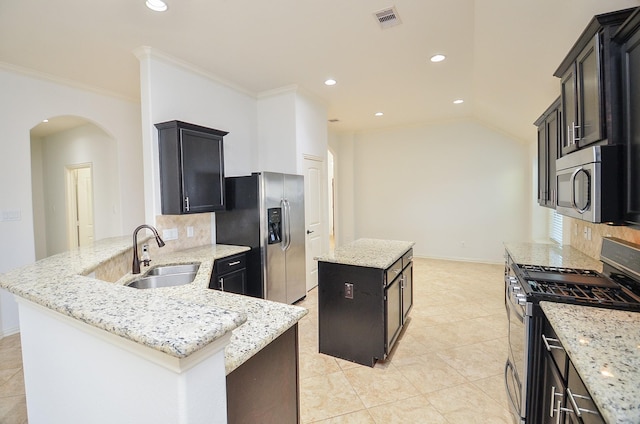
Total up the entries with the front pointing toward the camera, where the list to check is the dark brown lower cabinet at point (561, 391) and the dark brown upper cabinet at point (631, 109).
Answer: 0

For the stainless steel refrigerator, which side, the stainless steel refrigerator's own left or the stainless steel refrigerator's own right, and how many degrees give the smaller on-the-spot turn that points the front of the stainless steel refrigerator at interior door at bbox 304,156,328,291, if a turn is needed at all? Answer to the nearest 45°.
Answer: approximately 90° to the stainless steel refrigerator's own left

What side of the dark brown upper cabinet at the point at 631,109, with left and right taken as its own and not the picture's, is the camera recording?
left

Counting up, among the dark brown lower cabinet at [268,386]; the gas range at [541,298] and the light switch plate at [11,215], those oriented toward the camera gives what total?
1

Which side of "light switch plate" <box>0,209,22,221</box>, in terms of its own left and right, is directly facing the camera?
front

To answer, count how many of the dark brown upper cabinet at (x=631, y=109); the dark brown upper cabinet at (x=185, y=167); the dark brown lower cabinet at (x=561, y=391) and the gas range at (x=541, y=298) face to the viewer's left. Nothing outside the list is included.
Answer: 3

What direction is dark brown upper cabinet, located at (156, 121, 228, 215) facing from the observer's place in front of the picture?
facing the viewer and to the right of the viewer

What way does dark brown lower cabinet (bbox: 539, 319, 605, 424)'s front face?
to the viewer's left

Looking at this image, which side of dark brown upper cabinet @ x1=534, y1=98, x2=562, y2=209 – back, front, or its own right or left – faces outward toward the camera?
left

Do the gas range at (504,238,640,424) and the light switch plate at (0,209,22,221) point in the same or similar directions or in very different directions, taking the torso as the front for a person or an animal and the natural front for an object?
very different directions

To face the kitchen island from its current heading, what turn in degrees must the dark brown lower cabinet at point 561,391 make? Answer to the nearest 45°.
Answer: approximately 45° to its right

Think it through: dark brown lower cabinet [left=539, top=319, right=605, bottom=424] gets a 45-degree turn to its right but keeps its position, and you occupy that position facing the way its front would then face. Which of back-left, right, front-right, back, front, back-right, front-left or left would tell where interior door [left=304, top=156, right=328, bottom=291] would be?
front

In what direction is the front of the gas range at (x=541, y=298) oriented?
to the viewer's left
